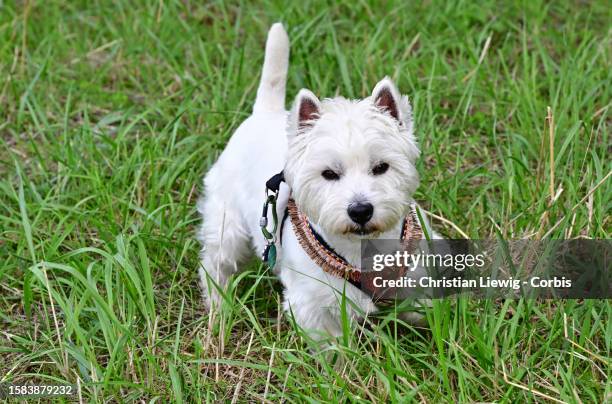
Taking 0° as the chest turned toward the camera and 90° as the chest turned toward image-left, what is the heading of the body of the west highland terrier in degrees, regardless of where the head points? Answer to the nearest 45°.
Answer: approximately 315°
